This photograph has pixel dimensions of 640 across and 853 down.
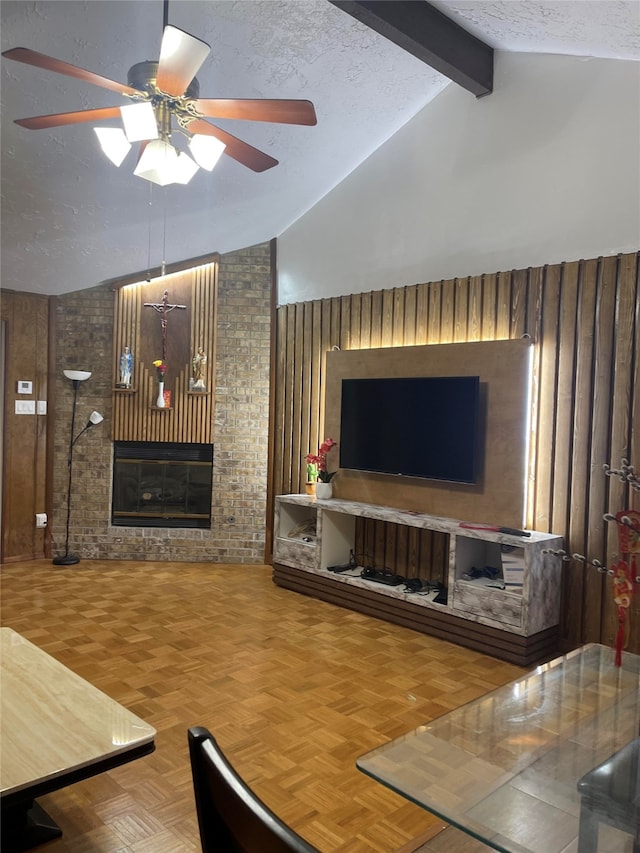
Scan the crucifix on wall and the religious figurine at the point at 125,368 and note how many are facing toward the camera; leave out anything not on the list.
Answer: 2

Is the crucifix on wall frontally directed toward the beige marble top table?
yes

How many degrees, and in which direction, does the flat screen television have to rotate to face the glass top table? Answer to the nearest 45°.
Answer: approximately 45° to its left

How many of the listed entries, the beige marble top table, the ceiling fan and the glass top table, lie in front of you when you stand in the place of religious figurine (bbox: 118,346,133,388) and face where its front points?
3

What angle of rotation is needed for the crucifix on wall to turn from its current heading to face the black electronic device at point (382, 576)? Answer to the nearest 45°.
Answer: approximately 45° to its left

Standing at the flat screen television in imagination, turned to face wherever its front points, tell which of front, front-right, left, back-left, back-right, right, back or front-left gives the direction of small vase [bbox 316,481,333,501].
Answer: right
